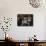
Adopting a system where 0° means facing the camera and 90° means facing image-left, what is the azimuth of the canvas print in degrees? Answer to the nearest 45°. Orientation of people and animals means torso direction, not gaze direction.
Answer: approximately 0°
